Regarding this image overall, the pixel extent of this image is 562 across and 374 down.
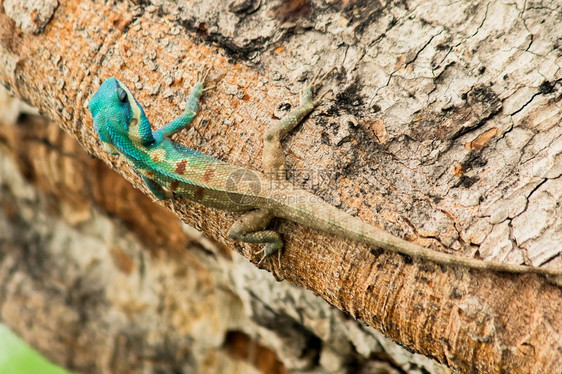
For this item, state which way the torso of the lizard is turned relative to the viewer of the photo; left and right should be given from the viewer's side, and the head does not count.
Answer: facing to the left of the viewer
